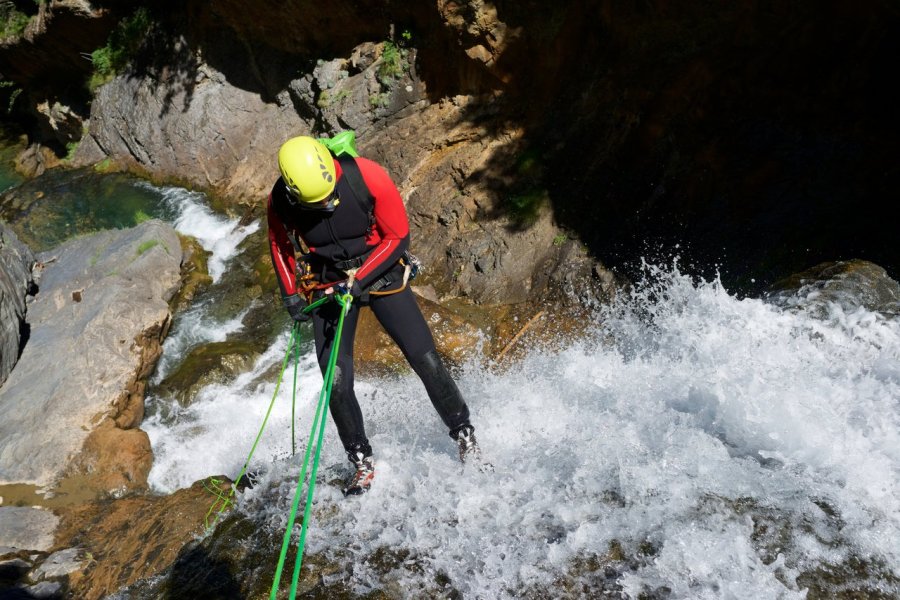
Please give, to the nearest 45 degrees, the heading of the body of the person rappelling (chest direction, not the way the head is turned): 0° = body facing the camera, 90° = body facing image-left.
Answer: approximately 0°

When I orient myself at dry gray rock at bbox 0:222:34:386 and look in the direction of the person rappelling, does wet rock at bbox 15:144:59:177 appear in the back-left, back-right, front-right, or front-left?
back-left

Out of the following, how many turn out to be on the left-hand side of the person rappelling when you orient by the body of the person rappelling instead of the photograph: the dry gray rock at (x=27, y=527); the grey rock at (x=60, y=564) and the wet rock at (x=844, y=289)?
1

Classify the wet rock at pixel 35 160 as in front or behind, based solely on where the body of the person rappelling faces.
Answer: behind

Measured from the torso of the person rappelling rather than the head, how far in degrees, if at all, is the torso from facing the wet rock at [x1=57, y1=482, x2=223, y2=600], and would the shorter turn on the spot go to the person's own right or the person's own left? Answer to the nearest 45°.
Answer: approximately 90° to the person's own right

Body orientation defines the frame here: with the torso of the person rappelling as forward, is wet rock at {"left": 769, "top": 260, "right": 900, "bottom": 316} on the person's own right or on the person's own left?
on the person's own left

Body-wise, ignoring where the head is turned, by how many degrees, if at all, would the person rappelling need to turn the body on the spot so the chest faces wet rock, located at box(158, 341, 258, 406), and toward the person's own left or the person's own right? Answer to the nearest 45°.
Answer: approximately 135° to the person's own right

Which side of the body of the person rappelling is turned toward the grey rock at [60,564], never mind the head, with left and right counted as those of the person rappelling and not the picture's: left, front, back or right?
right

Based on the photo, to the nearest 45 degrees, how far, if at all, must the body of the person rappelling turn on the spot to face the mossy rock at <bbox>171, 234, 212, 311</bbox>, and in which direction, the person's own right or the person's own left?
approximately 180°

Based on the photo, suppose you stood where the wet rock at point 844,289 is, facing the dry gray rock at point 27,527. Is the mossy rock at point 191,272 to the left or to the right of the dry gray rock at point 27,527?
right

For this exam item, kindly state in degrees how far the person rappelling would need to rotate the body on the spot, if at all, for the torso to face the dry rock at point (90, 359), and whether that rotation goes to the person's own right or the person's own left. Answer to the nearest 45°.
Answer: approximately 135° to the person's own right

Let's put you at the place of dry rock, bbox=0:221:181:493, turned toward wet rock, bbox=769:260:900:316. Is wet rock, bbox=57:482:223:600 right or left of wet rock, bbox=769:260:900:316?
right

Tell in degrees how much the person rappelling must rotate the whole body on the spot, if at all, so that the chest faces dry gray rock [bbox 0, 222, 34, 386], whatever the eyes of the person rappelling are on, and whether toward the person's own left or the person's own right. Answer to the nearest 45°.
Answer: approximately 135° to the person's own right
